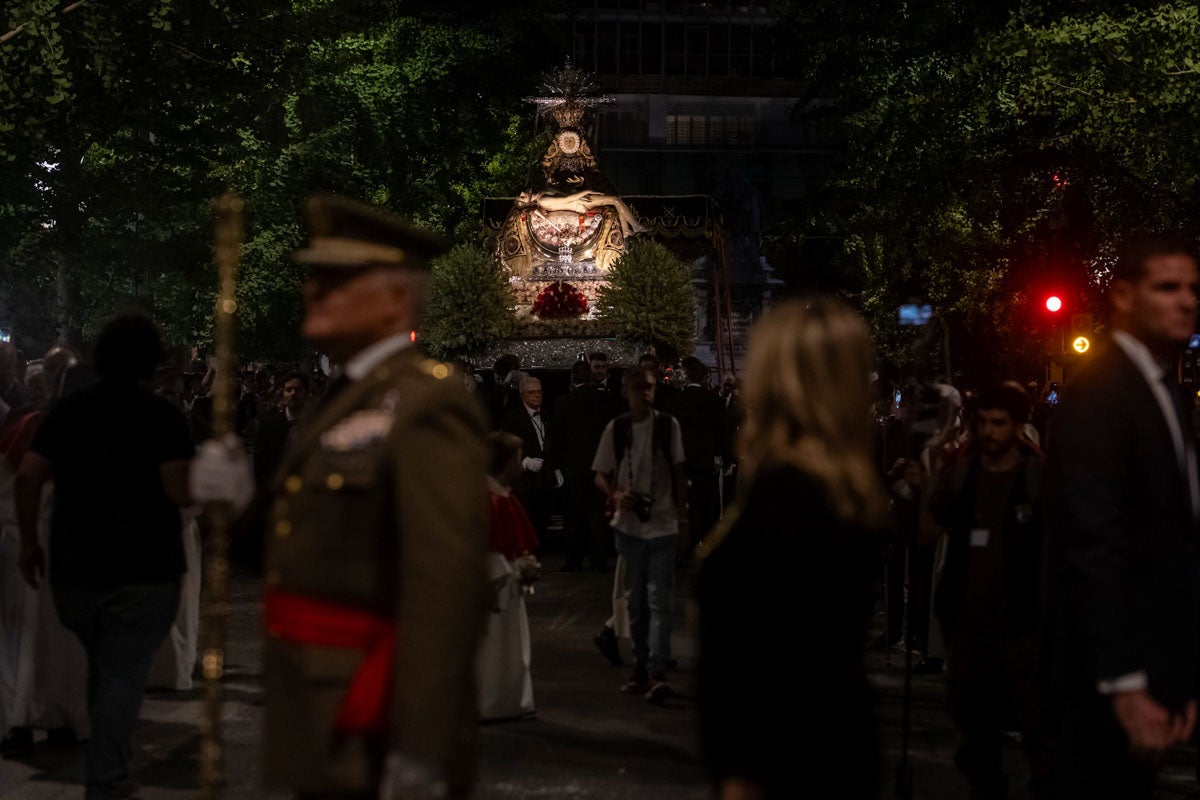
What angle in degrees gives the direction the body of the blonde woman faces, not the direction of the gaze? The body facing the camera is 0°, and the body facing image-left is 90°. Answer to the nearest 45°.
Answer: approximately 180°

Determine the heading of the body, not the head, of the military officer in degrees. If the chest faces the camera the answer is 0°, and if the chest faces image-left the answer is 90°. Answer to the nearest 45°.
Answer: approximately 45°

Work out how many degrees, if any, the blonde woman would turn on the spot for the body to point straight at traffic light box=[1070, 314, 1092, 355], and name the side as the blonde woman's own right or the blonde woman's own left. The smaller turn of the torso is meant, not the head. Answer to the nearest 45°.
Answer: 0° — they already face it

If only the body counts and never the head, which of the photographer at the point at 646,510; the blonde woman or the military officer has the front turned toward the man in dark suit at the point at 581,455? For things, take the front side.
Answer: the blonde woman

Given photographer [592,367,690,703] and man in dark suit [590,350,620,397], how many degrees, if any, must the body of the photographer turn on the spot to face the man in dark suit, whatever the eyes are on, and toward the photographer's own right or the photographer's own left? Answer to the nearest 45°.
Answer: approximately 180°

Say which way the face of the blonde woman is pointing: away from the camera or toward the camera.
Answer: away from the camera

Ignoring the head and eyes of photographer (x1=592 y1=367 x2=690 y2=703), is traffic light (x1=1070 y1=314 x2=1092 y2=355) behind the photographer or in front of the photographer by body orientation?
behind

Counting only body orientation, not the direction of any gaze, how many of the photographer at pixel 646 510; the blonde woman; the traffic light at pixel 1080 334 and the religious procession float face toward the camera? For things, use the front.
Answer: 3

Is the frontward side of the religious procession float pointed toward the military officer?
yes
